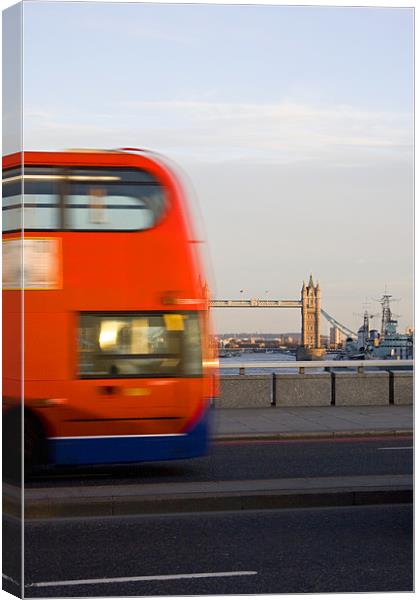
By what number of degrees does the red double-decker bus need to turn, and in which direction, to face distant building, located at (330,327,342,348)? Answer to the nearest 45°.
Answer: approximately 45° to its left

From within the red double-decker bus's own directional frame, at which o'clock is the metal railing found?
The metal railing is roughly at 10 o'clock from the red double-decker bus.

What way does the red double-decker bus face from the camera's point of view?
to the viewer's right
